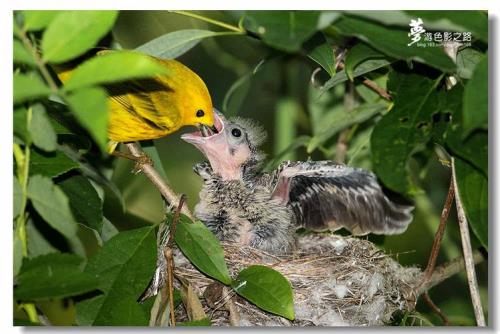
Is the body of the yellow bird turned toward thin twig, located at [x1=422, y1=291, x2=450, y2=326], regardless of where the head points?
yes

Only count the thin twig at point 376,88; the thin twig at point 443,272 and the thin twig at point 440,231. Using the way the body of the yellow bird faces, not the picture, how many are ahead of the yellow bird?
3

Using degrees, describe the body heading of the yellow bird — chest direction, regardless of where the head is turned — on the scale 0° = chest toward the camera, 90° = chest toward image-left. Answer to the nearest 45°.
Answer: approximately 270°

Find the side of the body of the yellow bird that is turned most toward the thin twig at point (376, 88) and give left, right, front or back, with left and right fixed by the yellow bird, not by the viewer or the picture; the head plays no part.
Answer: front

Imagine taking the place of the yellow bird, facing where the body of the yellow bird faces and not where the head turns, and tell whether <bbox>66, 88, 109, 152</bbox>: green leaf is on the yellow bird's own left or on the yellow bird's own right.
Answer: on the yellow bird's own right

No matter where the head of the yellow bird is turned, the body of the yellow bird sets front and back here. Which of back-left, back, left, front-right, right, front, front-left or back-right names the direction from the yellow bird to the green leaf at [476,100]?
front-right
